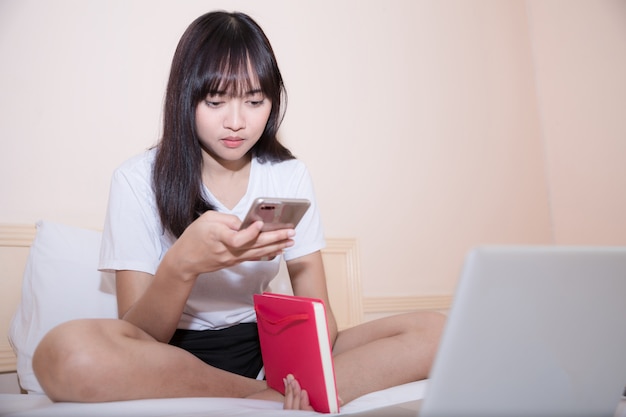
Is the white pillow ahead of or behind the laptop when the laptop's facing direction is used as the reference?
ahead

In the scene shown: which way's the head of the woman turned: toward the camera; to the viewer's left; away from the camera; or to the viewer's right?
toward the camera

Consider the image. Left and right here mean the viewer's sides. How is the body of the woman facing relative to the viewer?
facing the viewer and to the right of the viewer

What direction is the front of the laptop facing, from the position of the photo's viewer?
facing away from the viewer and to the left of the viewer

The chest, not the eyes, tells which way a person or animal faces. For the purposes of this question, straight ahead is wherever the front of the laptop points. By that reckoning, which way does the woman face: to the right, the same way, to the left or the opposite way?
the opposite way

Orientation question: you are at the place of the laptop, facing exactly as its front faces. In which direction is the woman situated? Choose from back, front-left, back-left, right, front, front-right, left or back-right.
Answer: front

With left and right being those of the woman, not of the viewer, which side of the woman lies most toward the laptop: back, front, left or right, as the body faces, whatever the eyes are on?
front
